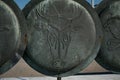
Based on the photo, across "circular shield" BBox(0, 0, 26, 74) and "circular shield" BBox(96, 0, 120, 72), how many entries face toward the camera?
2

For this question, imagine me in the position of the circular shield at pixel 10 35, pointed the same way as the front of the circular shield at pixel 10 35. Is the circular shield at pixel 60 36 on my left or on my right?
on my left

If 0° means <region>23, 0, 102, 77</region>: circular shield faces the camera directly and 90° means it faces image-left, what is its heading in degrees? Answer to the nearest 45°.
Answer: approximately 0°

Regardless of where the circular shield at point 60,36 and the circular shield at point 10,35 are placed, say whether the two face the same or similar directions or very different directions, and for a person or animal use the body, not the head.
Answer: same or similar directions

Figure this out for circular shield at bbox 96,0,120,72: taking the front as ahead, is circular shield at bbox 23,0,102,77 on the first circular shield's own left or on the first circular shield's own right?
on the first circular shield's own right

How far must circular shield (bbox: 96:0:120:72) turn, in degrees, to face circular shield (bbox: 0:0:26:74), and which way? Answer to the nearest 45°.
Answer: approximately 45° to its right

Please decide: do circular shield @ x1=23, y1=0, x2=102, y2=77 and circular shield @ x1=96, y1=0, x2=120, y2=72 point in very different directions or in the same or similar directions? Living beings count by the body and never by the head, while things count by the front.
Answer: same or similar directions

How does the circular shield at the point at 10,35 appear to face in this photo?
toward the camera

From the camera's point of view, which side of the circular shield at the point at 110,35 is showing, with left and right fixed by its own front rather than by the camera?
front

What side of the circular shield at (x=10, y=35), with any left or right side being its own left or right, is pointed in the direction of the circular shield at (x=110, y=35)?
left
